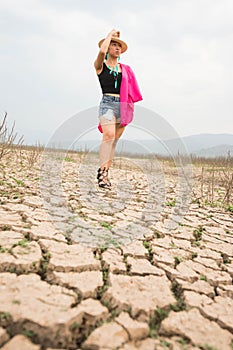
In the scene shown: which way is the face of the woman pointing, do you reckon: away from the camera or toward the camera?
toward the camera
